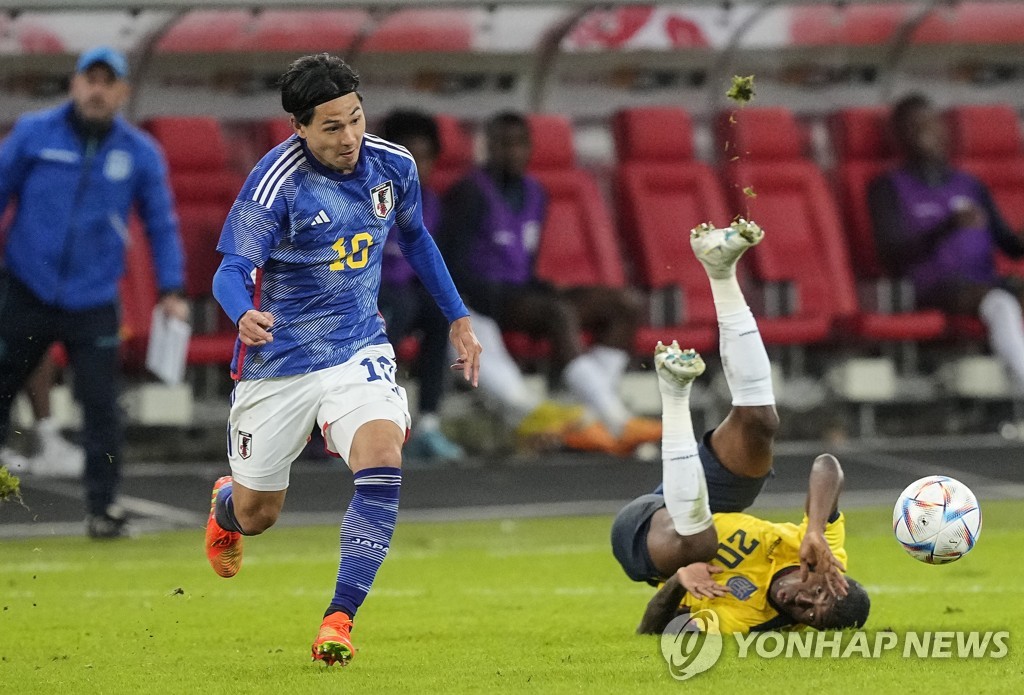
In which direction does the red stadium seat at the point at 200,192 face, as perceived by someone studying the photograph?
facing the viewer

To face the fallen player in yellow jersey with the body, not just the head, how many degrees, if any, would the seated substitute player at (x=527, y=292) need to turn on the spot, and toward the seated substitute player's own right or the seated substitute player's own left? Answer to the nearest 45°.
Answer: approximately 45° to the seated substitute player's own right

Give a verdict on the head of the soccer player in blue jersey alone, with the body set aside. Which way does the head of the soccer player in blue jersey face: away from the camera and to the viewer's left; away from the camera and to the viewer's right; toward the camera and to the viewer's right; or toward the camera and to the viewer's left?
toward the camera and to the viewer's right

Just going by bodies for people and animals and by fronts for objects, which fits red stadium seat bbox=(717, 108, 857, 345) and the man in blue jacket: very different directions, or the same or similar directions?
same or similar directions

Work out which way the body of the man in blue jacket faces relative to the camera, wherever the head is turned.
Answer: toward the camera

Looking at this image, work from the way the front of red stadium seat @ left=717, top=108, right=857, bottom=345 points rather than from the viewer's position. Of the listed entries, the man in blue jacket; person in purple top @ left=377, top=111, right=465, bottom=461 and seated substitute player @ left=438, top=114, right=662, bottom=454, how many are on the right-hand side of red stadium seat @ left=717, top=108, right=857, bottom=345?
3

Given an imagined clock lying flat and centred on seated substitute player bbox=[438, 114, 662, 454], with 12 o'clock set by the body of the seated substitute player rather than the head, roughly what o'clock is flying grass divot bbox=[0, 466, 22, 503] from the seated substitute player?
The flying grass divot is roughly at 2 o'clock from the seated substitute player.

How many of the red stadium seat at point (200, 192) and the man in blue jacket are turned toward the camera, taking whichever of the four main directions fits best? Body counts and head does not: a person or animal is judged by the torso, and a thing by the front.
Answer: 2

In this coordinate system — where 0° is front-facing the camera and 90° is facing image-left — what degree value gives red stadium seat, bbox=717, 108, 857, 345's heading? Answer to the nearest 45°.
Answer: approximately 315°

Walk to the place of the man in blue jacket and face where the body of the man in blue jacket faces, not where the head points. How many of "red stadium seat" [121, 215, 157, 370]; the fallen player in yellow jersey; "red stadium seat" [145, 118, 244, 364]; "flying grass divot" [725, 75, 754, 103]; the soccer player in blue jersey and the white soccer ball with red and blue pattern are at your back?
2

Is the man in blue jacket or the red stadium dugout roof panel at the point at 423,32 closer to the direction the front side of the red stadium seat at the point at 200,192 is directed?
the man in blue jacket

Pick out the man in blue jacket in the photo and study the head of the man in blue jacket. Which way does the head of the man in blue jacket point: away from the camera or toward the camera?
toward the camera

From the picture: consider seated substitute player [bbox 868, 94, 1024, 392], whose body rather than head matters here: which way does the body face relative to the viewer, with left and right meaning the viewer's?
facing the viewer and to the right of the viewer

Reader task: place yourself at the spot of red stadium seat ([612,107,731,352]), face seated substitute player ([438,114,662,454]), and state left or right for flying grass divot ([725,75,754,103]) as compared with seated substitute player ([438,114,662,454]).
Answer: left

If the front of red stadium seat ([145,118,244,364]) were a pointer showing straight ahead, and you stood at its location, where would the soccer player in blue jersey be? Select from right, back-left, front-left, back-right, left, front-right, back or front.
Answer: front

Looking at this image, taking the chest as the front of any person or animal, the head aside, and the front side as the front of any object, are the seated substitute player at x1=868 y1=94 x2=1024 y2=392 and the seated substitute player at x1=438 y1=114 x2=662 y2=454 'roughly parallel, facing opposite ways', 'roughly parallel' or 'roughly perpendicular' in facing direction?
roughly parallel
